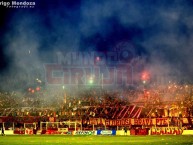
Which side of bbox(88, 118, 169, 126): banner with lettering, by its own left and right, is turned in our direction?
front
